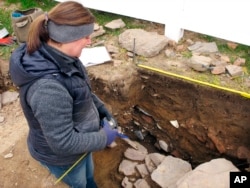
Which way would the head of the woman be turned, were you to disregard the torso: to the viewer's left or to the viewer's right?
to the viewer's right

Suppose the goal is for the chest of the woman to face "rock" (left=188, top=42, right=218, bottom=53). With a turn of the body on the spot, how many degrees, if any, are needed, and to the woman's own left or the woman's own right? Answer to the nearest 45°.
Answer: approximately 45° to the woman's own left

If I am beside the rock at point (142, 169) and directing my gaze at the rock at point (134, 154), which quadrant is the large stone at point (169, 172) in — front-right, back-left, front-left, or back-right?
back-right

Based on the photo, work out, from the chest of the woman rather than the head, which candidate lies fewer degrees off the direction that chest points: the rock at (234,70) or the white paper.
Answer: the rock

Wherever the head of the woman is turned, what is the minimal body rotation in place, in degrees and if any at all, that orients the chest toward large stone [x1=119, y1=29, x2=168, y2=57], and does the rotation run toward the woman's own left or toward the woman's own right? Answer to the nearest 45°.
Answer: approximately 45° to the woman's own left

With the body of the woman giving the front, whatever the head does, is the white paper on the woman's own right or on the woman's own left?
on the woman's own left

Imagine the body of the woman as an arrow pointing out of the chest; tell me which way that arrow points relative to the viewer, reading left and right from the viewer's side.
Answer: facing to the right of the viewer
